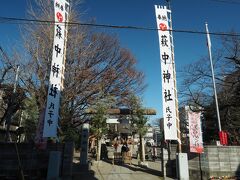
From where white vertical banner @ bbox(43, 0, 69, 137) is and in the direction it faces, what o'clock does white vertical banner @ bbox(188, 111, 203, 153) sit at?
white vertical banner @ bbox(188, 111, 203, 153) is roughly at 9 o'clock from white vertical banner @ bbox(43, 0, 69, 137).

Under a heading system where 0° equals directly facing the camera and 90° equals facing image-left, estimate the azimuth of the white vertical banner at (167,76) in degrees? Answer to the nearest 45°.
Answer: approximately 0°

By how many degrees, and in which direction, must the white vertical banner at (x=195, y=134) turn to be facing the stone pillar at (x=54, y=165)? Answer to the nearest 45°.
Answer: approximately 45° to its right

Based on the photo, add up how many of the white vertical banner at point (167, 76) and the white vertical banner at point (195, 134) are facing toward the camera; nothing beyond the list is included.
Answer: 2

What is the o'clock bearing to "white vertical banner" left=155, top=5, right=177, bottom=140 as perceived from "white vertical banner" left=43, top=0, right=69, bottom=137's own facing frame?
"white vertical banner" left=155, top=5, right=177, bottom=140 is roughly at 9 o'clock from "white vertical banner" left=43, top=0, right=69, bottom=137.

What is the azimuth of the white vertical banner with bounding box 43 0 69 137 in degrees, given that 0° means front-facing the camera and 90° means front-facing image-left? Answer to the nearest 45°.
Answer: approximately 0°
